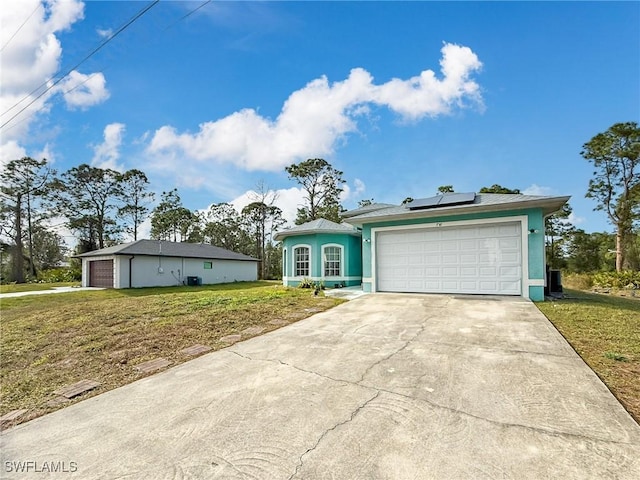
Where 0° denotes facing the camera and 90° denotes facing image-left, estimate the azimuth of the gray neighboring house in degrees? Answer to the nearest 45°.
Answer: approximately 45°

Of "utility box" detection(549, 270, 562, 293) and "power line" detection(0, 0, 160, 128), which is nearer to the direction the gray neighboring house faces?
the power line

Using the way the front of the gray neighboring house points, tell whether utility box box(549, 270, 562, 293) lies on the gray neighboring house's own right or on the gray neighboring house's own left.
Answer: on the gray neighboring house's own left

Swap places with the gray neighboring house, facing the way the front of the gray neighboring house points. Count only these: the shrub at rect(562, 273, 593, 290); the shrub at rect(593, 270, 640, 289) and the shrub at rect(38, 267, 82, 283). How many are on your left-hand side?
2

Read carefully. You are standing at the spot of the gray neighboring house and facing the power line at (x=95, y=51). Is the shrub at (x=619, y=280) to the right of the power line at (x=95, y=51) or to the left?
left

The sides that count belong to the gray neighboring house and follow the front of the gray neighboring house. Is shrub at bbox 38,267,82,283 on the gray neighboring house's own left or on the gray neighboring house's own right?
on the gray neighboring house's own right

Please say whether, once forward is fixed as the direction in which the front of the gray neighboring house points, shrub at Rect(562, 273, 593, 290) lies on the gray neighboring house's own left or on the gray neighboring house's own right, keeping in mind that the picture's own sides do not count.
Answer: on the gray neighboring house's own left

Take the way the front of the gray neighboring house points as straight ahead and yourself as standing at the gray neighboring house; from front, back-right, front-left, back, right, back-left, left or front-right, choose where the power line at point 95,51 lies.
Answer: front-left

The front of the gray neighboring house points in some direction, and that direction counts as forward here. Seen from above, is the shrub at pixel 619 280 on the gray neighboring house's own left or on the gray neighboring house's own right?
on the gray neighboring house's own left
